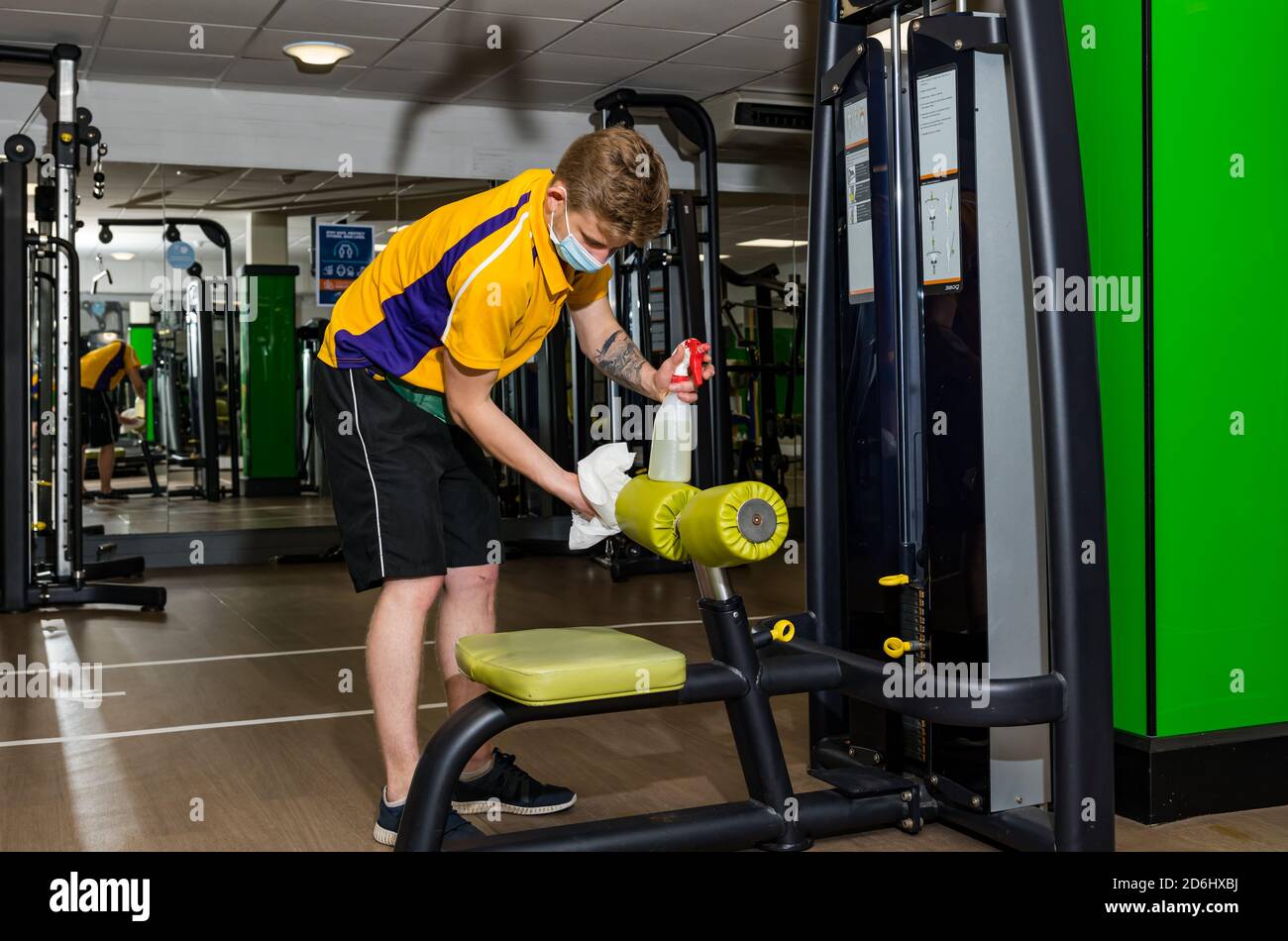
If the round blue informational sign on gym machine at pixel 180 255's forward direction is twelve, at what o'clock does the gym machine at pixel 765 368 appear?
The gym machine is roughly at 9 o'clock from the round blue informational sign on gym machine.

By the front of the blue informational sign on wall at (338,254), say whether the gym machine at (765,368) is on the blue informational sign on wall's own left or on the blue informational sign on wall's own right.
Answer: on the blue informational sign on wall's own left

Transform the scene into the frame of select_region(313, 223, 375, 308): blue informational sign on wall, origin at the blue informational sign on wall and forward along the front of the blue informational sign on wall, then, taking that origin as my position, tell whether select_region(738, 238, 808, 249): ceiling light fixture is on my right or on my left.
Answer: on my left

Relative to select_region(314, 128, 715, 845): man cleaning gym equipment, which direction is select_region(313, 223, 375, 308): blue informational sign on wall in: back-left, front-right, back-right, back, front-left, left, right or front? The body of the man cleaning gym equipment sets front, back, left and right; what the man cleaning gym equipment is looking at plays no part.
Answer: back-left

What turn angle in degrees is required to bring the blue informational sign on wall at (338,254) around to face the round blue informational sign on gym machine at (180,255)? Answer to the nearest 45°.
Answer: approximately 90° to its right

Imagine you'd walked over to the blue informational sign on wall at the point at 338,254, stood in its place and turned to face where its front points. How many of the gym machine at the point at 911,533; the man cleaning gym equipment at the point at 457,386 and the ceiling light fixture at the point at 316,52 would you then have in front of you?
3

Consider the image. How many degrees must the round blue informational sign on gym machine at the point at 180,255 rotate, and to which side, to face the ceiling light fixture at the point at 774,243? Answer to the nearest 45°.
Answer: approximately 90° to its left
